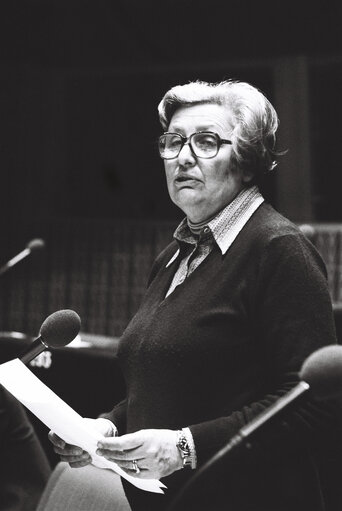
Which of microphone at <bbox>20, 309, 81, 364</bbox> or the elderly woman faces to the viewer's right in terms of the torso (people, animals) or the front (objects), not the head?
the microphone

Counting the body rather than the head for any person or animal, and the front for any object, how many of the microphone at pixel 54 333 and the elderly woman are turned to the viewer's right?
1

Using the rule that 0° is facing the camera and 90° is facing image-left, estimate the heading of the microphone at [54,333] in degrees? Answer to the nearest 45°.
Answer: approximately 270°

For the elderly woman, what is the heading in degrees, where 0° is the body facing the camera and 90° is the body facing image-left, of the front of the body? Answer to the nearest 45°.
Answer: approximately 45°
